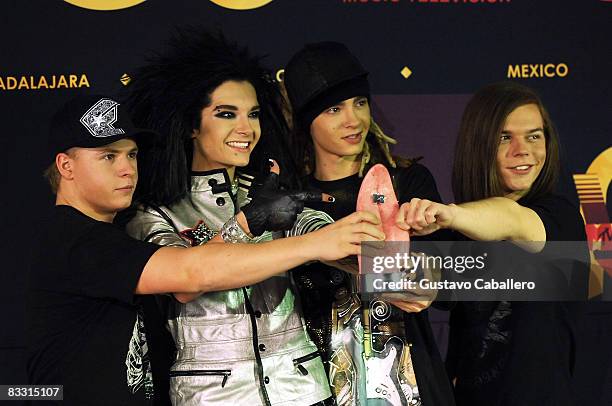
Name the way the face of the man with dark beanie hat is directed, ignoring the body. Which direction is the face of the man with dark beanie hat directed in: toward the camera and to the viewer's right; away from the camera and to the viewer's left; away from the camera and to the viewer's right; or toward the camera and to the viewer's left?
toward the camera and to the viewer's right

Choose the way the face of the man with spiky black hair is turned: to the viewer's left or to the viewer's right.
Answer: to the viewer's right

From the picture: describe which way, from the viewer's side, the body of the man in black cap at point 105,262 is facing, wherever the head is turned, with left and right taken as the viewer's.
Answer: facing to the right of the viewer
